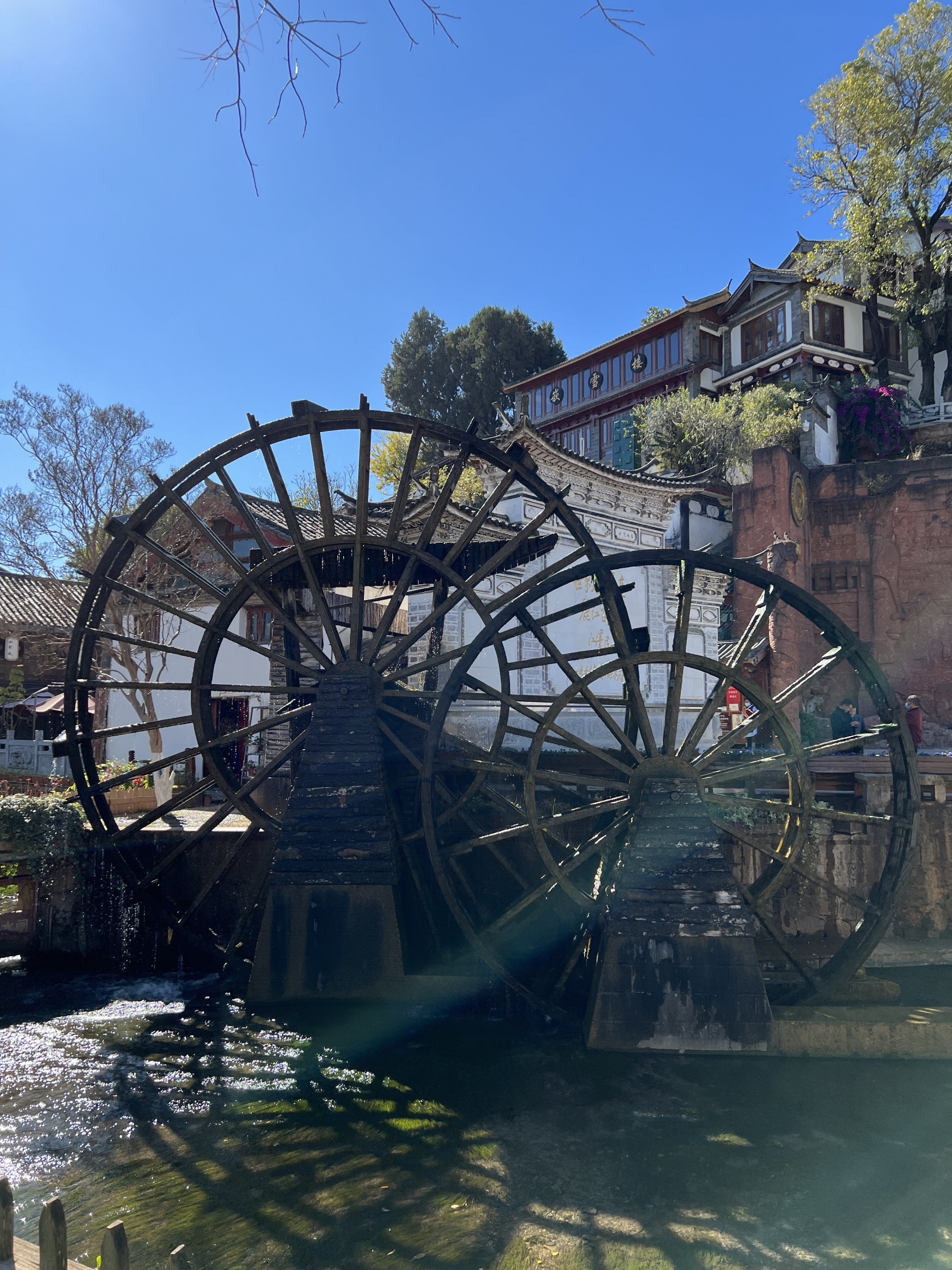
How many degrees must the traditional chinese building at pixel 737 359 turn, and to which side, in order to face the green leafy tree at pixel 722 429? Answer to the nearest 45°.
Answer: approximately 45° to its left

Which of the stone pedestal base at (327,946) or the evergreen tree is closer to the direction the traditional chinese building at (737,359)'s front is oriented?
the stone pedestal base

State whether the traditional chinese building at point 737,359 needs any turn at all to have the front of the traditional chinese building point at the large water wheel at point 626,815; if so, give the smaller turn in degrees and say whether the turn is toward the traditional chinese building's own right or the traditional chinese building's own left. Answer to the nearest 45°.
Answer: approximately 45° to the traditional chinese building's own left

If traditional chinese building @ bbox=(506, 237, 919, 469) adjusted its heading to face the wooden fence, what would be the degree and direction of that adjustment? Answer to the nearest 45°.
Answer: approximately 45° to its left

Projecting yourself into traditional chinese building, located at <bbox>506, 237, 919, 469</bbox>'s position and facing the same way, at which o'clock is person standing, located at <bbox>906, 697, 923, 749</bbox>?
The person standing is roughly at 10 o'clock from the traditional chinese building.

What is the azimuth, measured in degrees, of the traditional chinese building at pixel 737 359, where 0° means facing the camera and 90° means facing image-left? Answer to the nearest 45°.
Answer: approximately 45°

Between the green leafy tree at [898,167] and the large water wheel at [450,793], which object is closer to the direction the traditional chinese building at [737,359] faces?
the large water wheel

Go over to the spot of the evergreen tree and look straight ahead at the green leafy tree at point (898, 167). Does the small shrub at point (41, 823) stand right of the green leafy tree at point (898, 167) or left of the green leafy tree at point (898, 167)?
right
